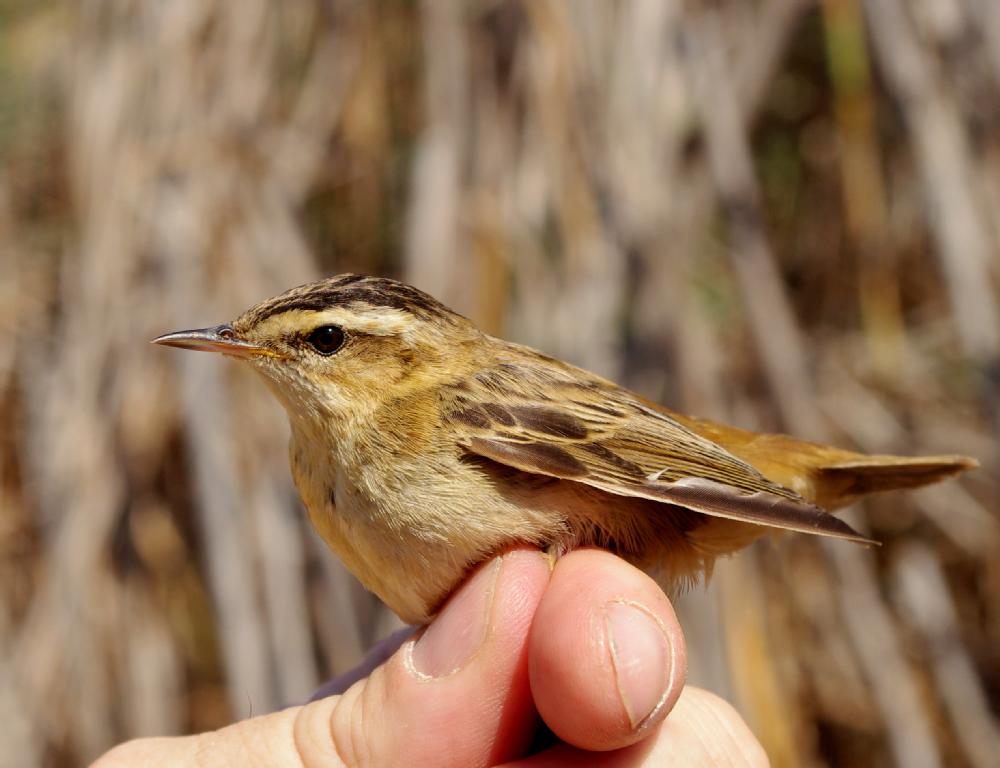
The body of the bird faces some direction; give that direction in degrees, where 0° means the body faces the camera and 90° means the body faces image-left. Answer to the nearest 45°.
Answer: approximately 90°
